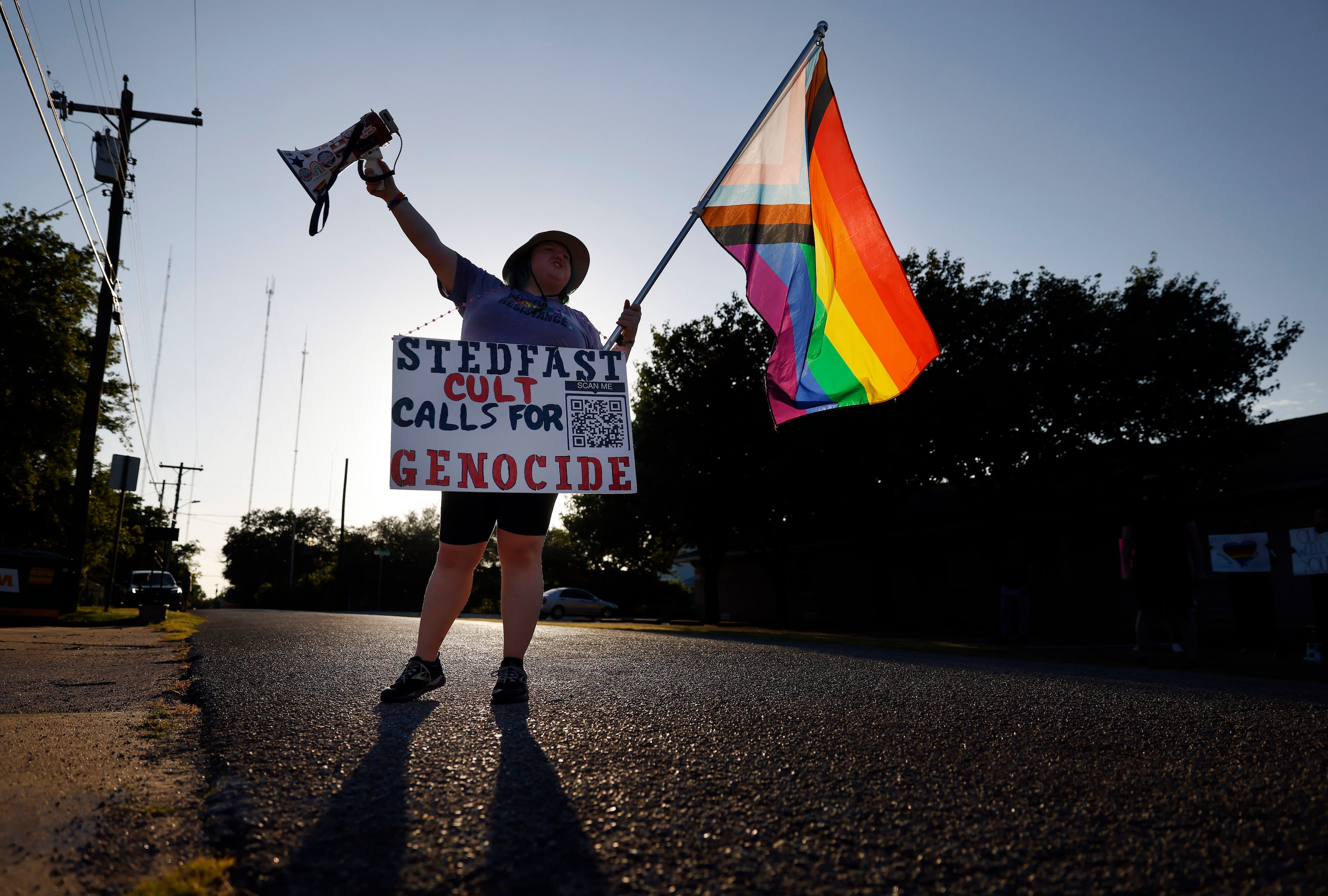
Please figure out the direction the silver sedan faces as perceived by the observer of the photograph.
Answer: facing to the right of the viewer

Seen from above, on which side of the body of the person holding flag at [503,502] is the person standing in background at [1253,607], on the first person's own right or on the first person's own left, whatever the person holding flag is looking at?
on the first person's own left

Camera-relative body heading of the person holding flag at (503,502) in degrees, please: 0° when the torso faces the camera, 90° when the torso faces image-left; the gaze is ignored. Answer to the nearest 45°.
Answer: approximately 0°

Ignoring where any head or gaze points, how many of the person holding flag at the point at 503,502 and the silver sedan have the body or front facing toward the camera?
1

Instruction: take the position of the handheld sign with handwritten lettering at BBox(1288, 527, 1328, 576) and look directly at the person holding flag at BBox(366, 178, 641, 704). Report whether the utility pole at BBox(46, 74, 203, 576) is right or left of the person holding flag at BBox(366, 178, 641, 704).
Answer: right

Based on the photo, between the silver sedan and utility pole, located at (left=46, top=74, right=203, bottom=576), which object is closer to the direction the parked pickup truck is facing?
the utility pole

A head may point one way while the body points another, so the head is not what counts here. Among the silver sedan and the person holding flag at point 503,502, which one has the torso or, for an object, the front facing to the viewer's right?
the silver sedan

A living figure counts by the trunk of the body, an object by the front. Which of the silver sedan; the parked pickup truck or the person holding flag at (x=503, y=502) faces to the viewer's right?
the silver sedan
